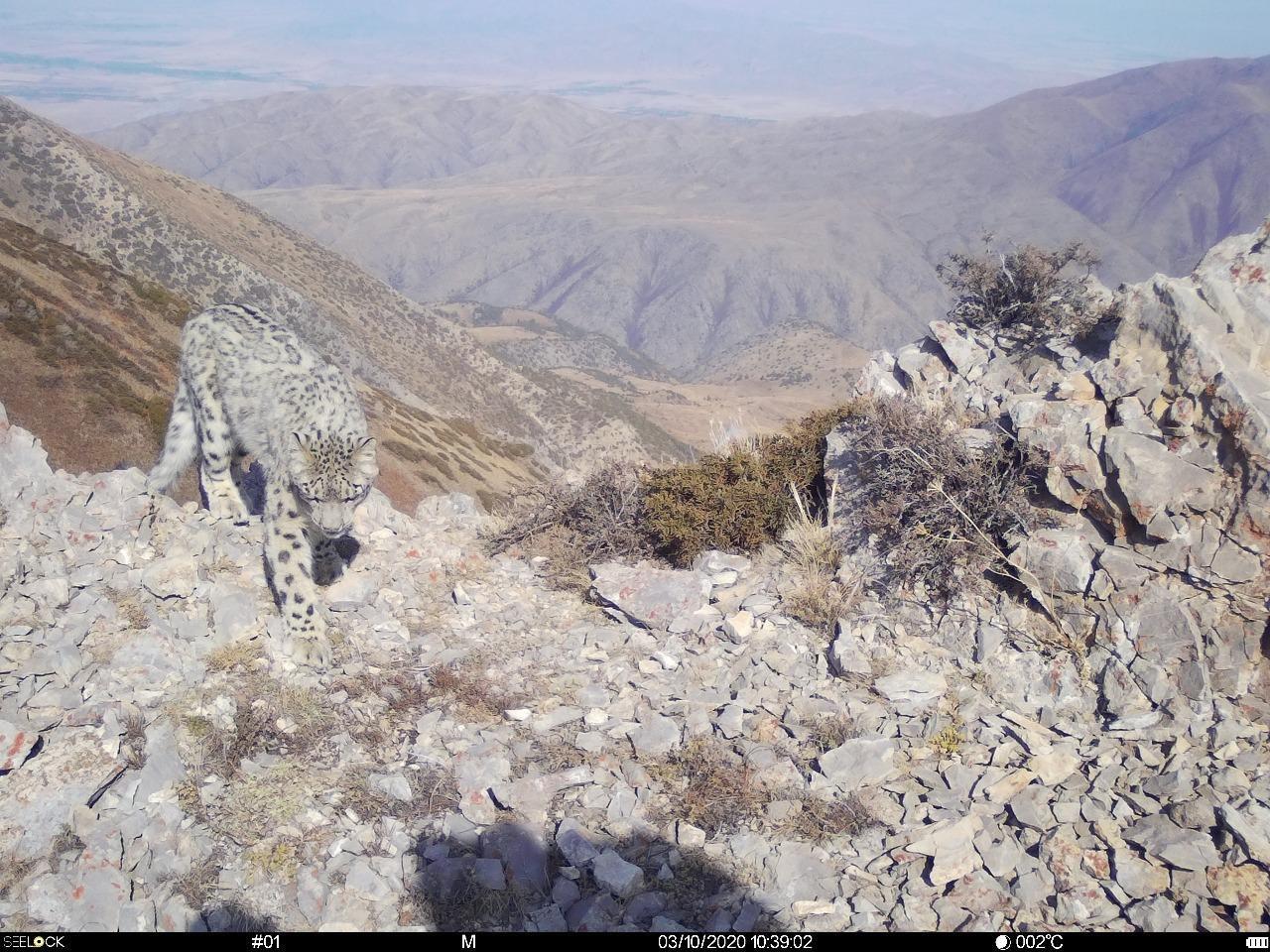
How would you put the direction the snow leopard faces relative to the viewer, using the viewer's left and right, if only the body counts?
facing the viewer and to the right of the viewer

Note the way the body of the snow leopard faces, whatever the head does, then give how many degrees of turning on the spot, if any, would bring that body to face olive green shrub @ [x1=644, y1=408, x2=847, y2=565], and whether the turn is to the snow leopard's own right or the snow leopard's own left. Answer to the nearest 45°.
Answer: approximately 45° to the snow leopard's own left

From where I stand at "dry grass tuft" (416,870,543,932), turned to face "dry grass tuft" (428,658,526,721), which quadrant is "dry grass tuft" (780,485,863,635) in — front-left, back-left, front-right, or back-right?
front-right

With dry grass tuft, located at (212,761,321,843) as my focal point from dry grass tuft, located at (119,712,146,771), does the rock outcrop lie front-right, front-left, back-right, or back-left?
front-left

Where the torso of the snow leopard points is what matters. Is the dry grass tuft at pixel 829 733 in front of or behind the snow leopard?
in front

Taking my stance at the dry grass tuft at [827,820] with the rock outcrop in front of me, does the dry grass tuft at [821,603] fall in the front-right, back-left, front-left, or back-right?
front-left

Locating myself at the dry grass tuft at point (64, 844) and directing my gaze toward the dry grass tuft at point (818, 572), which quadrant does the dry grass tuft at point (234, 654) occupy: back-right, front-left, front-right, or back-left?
front-left

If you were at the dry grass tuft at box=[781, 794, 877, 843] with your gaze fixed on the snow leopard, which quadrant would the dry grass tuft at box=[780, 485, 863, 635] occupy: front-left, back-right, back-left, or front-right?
front-right

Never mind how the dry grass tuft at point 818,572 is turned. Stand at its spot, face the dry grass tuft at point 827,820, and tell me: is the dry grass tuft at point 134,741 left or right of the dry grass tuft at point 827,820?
right

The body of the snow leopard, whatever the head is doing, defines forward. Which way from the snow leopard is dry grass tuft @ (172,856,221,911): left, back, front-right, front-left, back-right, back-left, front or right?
front-right

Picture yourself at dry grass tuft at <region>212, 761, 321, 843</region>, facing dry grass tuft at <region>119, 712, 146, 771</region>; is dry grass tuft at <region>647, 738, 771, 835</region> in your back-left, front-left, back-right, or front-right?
back-right

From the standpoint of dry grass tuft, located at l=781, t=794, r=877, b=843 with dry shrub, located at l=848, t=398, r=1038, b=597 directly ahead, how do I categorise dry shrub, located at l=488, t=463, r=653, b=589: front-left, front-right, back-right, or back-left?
front-left
